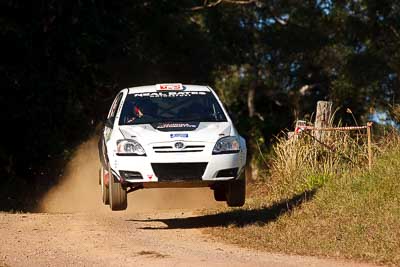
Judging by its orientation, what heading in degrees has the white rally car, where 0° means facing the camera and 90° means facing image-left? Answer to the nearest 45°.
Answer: approximately 0°

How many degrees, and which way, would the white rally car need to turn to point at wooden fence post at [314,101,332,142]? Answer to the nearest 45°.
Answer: approximately 135° to its left
